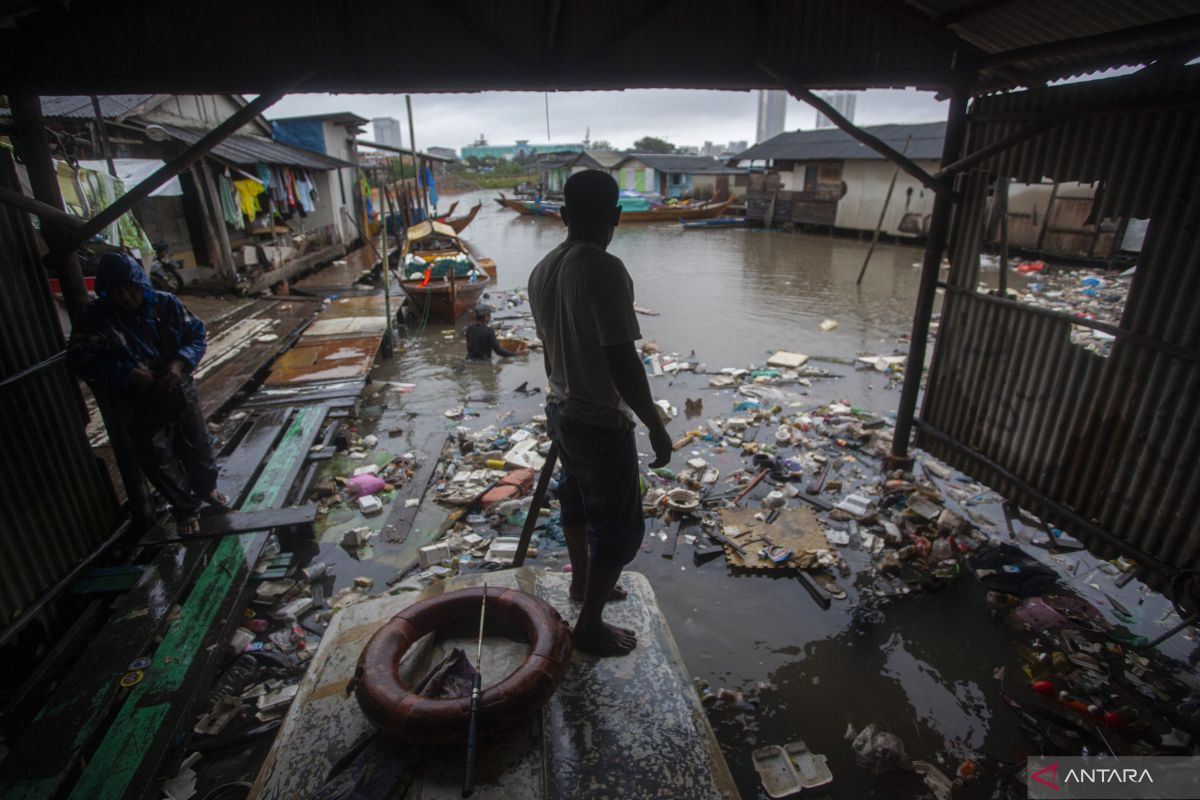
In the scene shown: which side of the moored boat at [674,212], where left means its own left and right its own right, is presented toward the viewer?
right

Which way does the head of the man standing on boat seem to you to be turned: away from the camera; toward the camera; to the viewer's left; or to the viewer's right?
away from the camera

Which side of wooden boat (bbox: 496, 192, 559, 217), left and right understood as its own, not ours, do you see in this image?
left

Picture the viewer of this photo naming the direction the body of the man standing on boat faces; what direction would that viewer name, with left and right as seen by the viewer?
facing away from the viewer and to the right of the viewer

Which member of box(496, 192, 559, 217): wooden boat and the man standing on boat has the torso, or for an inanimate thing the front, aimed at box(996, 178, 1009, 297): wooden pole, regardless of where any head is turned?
the man standing on boat

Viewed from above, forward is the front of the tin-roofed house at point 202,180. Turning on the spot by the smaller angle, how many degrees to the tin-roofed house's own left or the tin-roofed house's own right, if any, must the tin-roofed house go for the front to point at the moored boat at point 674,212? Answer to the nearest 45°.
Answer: approximately 90° to the tin-roofed house's own left

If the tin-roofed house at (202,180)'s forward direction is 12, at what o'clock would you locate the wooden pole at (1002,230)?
The wooden pole is roughly at 1 o'clock from the tin-roofed house.
